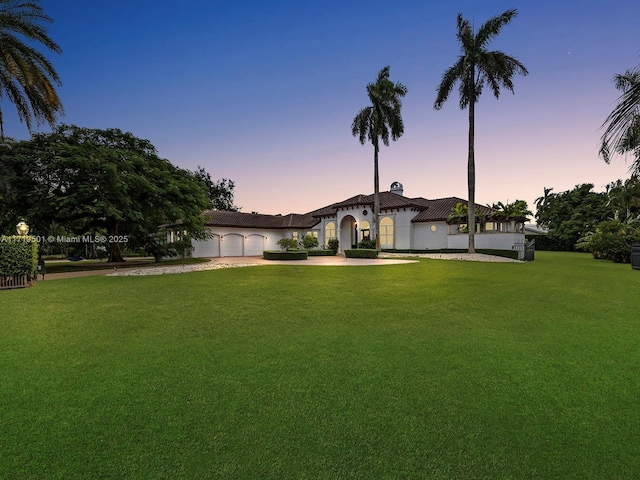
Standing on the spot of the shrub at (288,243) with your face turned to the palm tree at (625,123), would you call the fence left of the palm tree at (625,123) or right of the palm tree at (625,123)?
right

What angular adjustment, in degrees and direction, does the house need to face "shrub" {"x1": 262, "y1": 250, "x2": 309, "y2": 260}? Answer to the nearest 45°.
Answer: approximately 45° to its right

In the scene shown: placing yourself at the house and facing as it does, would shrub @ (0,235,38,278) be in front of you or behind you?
in front

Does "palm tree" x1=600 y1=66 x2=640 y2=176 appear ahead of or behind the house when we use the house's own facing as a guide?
ahead

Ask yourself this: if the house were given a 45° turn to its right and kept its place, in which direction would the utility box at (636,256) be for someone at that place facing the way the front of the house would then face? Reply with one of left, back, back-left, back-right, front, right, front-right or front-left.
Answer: left

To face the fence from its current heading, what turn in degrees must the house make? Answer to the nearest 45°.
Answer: approximately 45° to its right

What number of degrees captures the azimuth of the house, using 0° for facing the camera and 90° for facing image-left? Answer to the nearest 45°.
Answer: approximately 0°

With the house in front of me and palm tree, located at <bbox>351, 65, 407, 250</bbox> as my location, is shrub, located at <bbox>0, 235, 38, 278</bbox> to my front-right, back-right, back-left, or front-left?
back-left

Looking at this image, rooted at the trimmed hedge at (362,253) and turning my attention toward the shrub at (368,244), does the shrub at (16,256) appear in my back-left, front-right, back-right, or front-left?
back-left

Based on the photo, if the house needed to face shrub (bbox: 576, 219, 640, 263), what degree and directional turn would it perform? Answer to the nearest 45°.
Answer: approximately 45° to its left
